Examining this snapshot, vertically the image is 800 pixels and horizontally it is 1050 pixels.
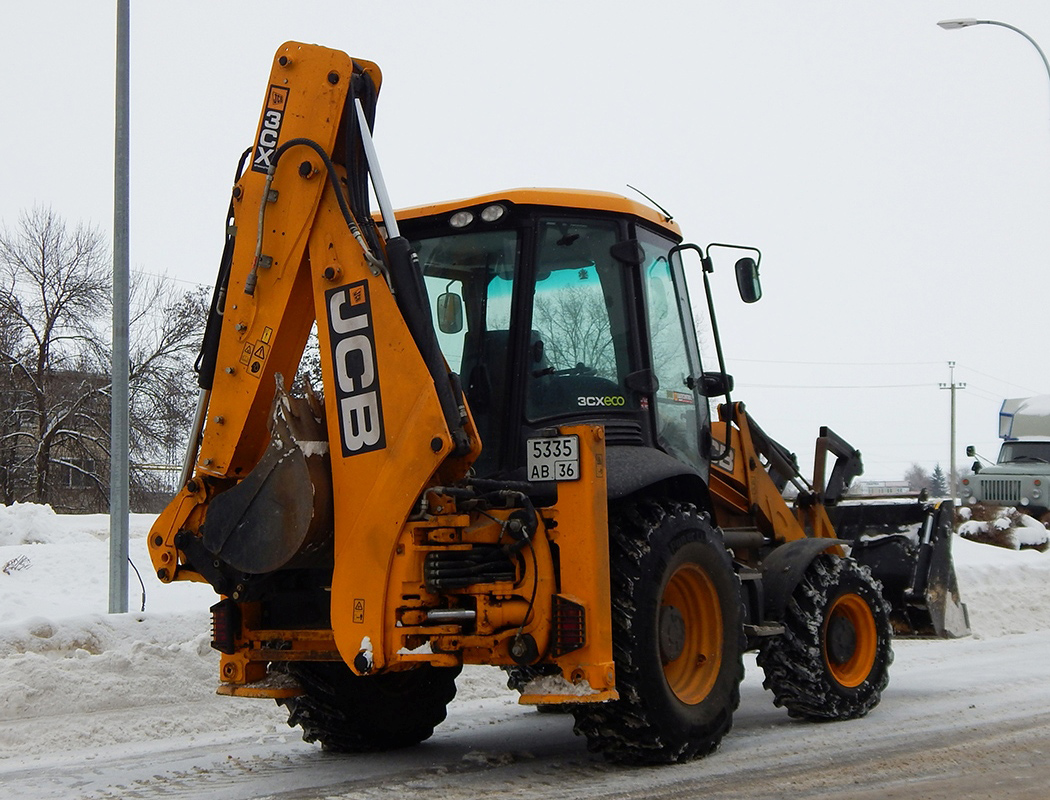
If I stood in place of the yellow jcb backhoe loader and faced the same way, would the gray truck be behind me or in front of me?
in front

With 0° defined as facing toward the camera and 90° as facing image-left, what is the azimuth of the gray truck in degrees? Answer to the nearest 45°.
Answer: approximately 45°

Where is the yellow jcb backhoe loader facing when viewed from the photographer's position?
facing away from the viewer and to the right of the viewer

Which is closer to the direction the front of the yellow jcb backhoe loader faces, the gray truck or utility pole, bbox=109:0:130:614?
the gray truck

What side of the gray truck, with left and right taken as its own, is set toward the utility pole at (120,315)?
front

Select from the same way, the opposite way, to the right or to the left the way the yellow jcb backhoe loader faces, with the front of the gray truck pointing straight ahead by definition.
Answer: the opposite way

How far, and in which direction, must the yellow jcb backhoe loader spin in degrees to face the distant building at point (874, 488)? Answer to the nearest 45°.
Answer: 0° — it already faces it
